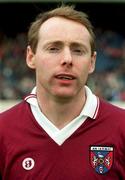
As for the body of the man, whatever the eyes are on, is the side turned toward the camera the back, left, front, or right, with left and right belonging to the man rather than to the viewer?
front

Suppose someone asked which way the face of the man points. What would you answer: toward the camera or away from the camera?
toward the camera
